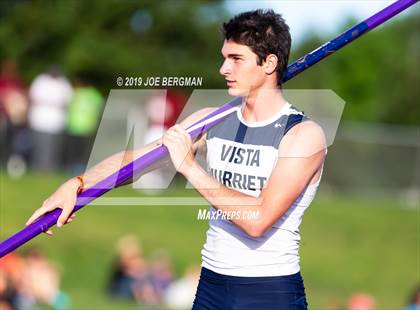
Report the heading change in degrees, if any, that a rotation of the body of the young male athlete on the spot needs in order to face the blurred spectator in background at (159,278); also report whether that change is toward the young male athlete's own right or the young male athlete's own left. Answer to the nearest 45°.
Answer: approximately 135° to the young male athlete's own right

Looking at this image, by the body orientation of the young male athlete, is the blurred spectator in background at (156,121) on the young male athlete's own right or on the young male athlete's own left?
on the young male athlete's own right

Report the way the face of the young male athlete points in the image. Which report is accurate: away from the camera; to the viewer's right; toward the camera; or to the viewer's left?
to the viewer's left

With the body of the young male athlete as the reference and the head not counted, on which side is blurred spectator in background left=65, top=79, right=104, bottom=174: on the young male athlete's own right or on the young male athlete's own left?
on the young male athlete's own right

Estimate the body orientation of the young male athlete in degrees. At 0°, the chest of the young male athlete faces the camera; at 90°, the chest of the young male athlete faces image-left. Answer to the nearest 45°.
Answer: approximately 45°

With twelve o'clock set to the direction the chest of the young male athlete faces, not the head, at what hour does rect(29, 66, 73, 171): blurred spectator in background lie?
The blurred spectator in background is roughly at 4 o'clock from the young male athlete.

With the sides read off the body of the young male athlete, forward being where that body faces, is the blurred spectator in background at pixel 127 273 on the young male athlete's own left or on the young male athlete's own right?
on the young male athlete's own right
